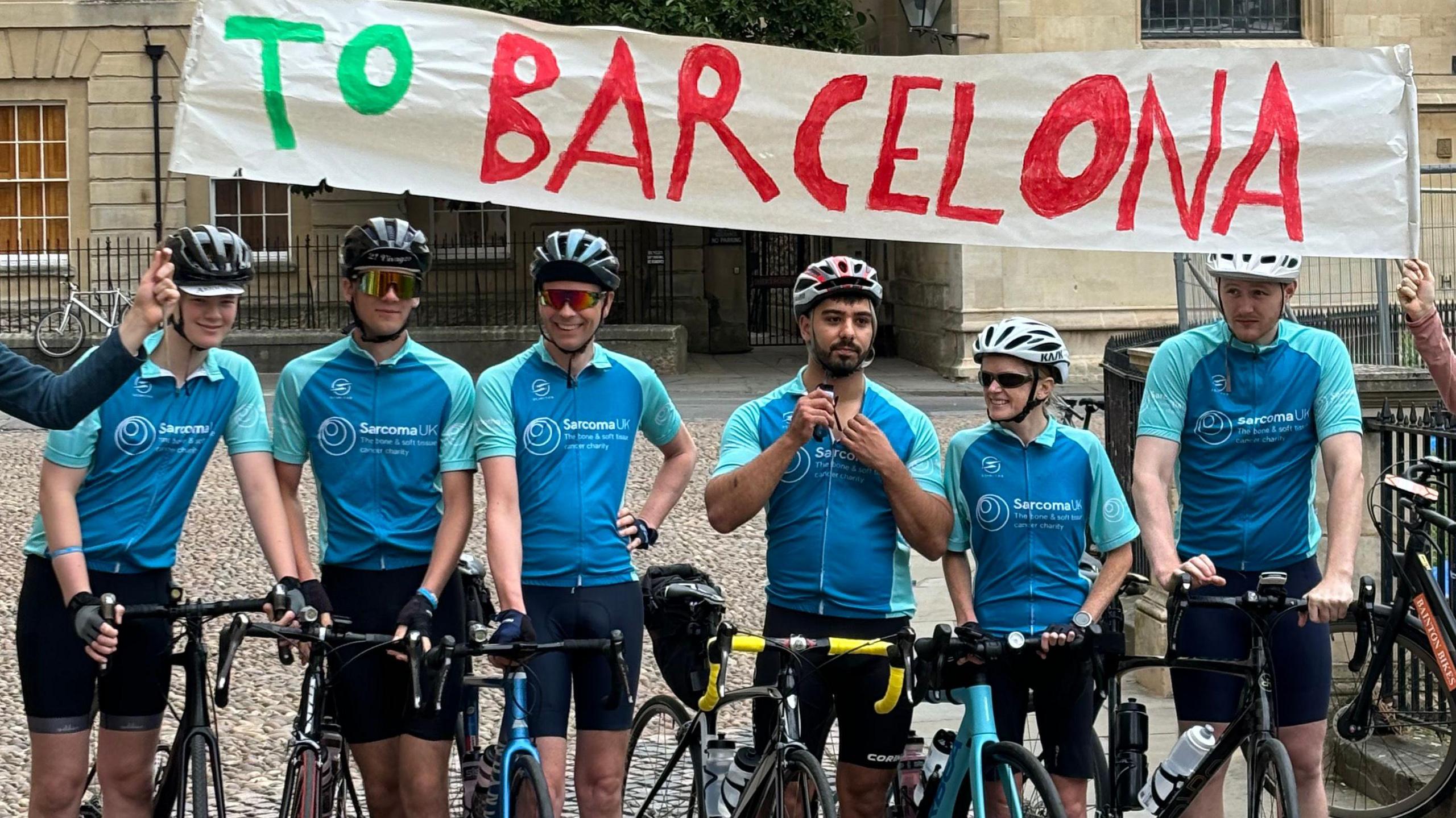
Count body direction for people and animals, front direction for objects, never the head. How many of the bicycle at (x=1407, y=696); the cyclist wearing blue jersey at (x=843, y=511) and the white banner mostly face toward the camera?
2

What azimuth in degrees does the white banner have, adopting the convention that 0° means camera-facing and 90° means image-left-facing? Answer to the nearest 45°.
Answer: approximately 0°

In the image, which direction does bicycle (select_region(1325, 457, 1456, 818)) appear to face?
to the viewer's left

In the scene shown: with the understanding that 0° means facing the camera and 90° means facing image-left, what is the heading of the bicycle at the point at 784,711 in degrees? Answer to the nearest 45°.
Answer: approximately 315°
